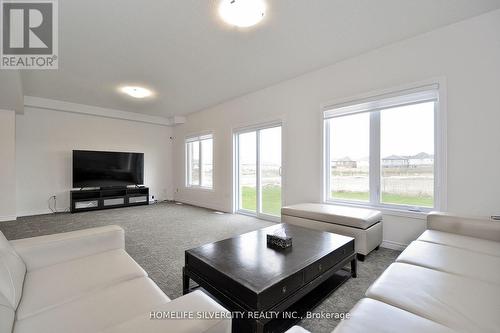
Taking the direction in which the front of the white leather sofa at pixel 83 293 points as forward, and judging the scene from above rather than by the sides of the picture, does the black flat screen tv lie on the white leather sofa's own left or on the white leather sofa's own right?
on the white leather sofa's own left

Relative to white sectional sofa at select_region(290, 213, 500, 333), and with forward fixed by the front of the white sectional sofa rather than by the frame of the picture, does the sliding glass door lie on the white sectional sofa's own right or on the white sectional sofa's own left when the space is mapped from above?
on the white sectional sofa's own right

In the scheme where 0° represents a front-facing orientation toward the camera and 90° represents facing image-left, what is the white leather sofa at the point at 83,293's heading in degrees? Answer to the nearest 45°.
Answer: approximately 270°

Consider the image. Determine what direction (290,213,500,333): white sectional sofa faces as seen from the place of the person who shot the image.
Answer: facing to the left of the viewer

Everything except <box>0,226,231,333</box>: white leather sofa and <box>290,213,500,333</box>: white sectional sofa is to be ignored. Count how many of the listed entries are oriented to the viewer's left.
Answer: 1

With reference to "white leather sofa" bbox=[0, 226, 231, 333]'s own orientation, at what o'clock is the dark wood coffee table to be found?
The dark wood coffee table is roughly at 12 o'clock from the white leather sofa.

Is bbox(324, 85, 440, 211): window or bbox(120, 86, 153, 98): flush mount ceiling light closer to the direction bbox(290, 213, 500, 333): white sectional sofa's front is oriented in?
the flush mount ceiling light
